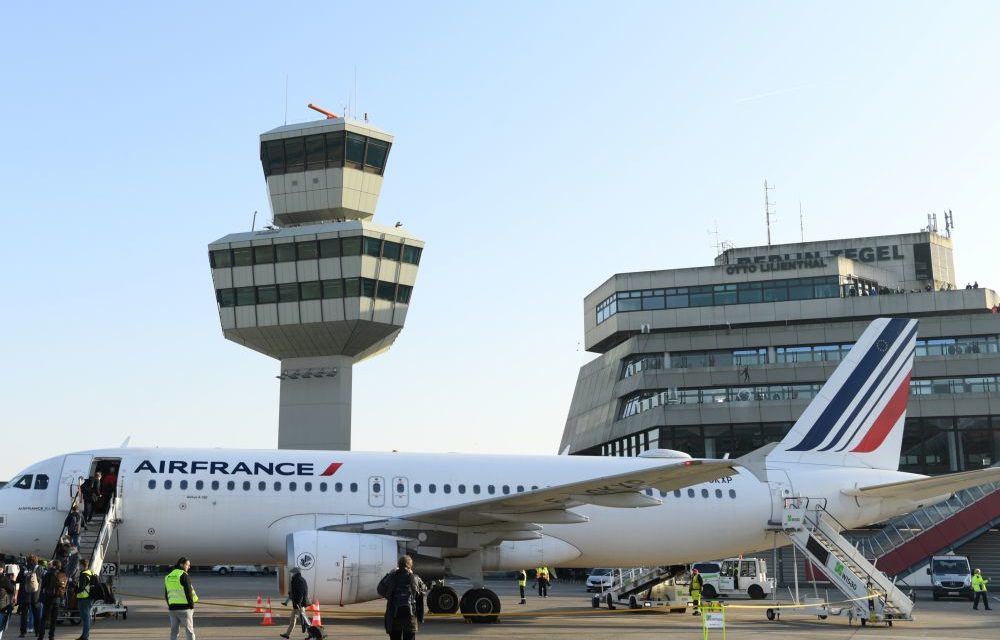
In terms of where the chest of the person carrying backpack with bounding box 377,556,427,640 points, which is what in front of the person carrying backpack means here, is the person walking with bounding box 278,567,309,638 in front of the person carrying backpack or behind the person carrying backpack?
in front

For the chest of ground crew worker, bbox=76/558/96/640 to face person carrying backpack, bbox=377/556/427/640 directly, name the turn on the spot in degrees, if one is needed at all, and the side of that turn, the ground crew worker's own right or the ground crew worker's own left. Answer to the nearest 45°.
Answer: approximately 135° to the ground crew worker's own left

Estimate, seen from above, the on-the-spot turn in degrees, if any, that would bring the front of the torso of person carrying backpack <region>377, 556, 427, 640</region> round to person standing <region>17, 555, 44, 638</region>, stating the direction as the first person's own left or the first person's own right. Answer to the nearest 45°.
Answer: approximately 45° to the first person's own left

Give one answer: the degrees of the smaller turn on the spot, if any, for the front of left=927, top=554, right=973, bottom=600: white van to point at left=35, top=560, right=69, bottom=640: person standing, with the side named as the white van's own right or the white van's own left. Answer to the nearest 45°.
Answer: approximately 45° to the white van's own right

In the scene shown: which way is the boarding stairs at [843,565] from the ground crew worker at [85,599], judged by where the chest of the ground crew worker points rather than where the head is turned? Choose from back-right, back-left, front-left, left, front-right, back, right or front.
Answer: back

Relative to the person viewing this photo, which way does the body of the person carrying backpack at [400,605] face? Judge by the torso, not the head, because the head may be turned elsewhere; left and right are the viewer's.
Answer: facing away from the viewer

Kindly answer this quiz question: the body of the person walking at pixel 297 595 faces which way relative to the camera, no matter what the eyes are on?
to the viewer's left

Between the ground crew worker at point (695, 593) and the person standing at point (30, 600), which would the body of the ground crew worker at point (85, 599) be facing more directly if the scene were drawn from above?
the person standing

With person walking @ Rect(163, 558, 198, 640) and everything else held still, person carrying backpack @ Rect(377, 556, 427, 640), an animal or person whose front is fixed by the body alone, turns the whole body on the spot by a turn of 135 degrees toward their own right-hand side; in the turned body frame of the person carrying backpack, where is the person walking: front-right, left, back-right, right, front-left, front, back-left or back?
back
